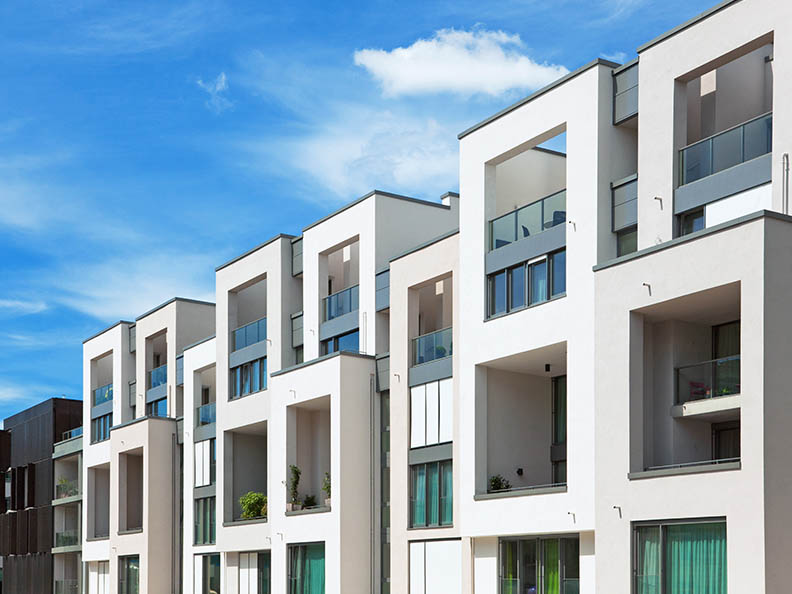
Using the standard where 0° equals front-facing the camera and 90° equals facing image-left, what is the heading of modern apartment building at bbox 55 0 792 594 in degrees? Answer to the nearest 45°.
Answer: approximately 45°

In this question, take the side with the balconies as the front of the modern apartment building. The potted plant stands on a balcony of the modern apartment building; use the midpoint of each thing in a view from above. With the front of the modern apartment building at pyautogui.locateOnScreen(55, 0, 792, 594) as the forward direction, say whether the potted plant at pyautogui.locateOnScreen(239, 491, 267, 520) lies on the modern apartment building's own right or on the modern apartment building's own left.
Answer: on the modern apartment building's own right
